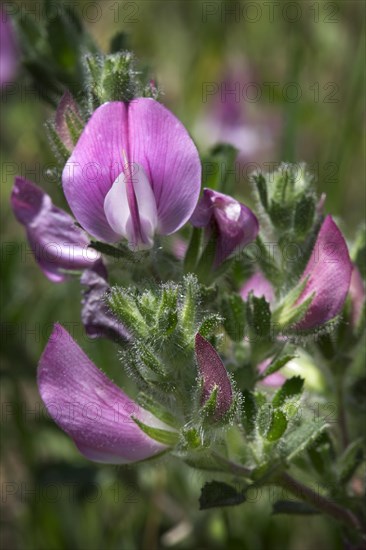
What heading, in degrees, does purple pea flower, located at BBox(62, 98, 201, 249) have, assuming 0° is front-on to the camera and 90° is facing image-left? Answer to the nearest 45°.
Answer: approximately 0°
